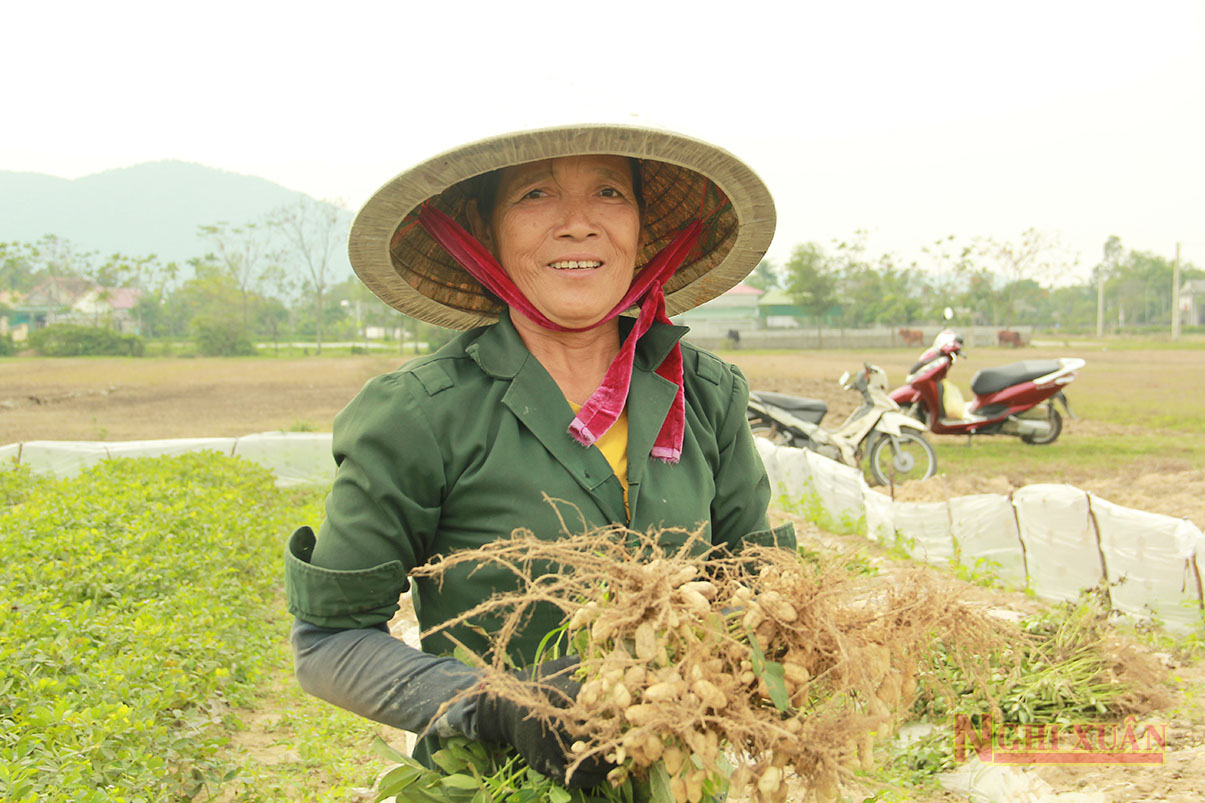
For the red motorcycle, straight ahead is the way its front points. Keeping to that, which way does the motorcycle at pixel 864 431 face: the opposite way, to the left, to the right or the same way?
the opposite way

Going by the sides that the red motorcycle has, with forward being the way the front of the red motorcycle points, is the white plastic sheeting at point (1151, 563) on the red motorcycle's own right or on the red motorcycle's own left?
on the red motorcycle's own left

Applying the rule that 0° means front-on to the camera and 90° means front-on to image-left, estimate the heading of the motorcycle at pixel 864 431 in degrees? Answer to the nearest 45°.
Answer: approximately 270°

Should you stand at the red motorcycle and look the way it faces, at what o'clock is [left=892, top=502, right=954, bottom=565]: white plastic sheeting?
The white plastic sheeting is roughly at 9 o'clock from the red motorcycle.

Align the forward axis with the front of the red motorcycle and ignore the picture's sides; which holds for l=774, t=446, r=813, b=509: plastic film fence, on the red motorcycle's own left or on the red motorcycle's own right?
on the red motorcycle's own left

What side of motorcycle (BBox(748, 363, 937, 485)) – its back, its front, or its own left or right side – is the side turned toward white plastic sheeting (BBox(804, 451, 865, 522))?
right

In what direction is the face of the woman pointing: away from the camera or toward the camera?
toward the camera

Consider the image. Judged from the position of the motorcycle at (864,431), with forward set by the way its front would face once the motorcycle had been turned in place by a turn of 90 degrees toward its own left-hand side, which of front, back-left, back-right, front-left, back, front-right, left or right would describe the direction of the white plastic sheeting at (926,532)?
back

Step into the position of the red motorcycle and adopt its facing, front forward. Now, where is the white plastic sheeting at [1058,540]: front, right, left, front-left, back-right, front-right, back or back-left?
left

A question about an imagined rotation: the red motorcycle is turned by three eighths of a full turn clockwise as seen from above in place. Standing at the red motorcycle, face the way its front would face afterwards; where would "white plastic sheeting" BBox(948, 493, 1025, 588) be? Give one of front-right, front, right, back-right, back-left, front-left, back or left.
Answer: back-right

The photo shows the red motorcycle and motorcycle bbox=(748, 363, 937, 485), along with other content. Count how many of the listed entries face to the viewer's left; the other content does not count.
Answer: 1

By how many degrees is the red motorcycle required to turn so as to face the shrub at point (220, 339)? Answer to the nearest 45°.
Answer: approximately 45° to its right

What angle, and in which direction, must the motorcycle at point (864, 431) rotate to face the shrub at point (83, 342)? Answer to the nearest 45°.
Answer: approximately 135° to its left

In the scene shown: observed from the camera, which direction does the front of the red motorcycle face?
facing to the left of the viewer

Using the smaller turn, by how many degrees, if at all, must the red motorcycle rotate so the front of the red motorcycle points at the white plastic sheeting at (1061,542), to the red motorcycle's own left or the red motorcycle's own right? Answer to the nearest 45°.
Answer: approximately 90° to the red motorcycle's own left
